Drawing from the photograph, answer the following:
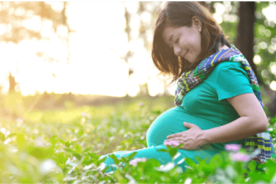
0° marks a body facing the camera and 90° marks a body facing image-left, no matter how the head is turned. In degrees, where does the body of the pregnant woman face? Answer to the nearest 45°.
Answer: approximately 90°

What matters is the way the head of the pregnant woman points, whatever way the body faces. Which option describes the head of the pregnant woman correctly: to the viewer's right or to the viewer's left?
to the viewer's left

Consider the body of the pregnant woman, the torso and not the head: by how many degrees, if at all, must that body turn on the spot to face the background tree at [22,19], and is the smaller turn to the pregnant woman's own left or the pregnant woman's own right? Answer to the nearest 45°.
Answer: approximately 45° to the pregnant woman's own right
